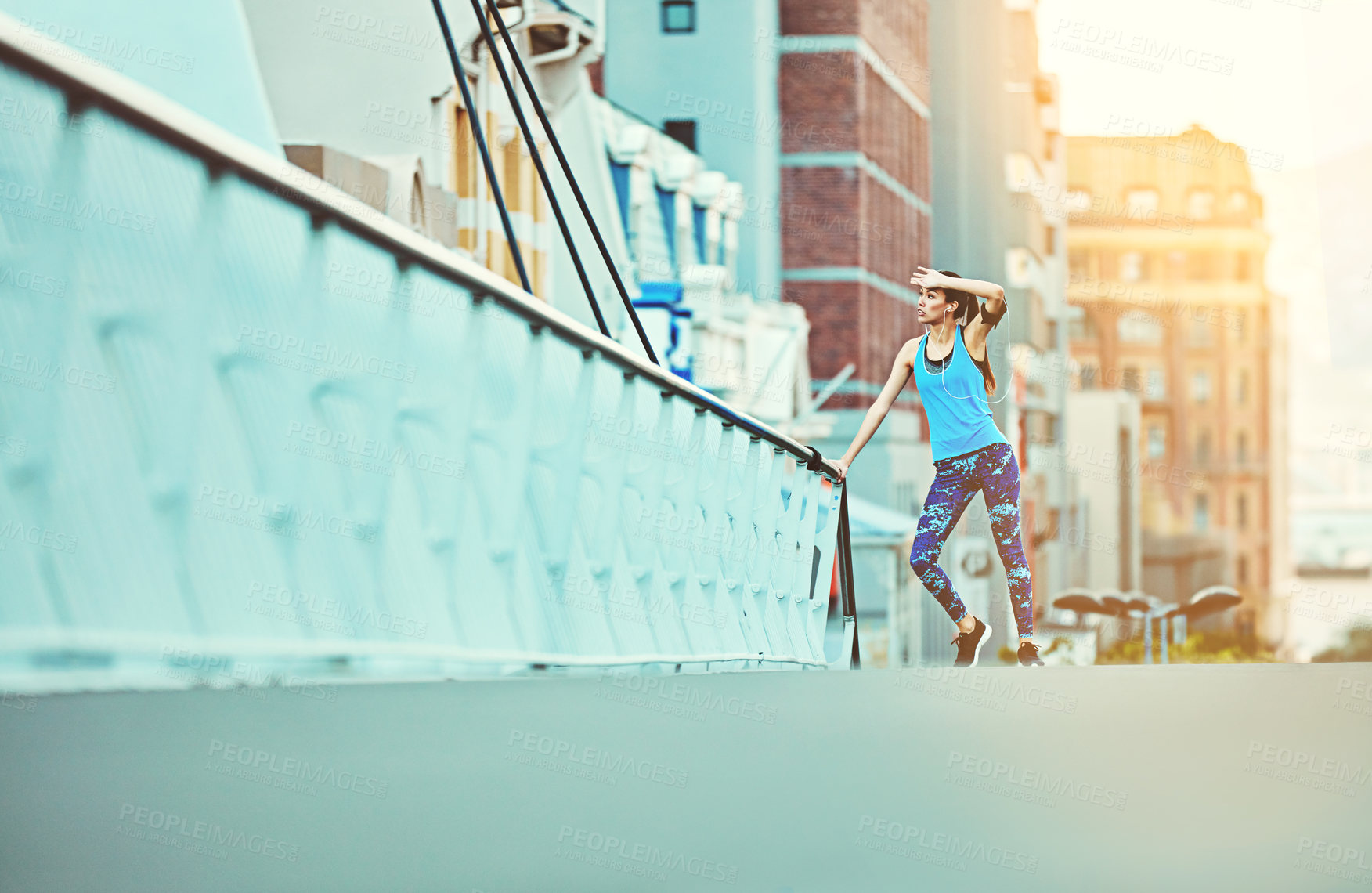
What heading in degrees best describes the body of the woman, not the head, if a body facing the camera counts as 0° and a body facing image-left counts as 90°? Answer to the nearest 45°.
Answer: approximately 0°
